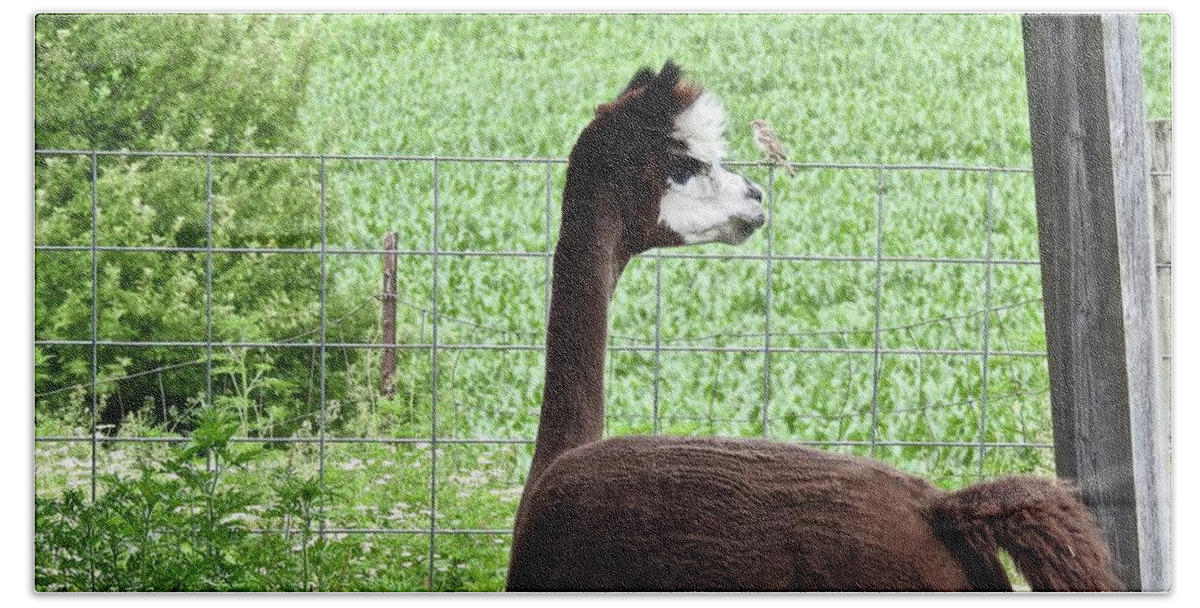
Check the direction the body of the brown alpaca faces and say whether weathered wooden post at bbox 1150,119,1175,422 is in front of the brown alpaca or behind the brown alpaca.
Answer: behind

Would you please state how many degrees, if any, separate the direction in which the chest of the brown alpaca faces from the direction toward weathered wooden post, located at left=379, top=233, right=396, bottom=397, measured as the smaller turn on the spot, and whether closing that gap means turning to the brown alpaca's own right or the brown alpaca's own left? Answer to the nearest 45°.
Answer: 0° — it already faces it

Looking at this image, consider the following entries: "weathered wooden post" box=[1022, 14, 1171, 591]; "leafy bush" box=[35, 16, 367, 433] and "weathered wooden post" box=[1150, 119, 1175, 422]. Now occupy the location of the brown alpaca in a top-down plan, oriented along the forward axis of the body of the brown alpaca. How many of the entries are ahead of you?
1

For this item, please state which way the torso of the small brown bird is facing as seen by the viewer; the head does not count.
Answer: to the viewer's left

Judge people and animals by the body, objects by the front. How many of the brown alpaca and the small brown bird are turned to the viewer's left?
2

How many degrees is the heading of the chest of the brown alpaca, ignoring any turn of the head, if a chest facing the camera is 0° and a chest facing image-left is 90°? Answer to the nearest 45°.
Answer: approximately 90°
